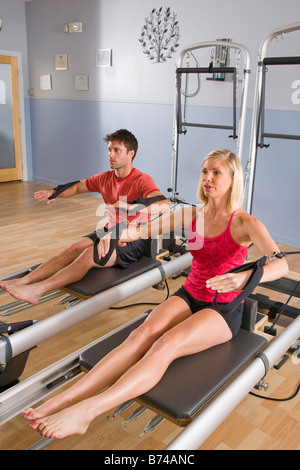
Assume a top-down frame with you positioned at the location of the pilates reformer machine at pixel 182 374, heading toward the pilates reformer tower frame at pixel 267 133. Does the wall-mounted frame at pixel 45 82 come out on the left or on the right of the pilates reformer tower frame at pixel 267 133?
left

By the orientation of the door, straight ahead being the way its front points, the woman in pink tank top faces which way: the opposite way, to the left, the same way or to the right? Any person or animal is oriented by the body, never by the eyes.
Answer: to the right

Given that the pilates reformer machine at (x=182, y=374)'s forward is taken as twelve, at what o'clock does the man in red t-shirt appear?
The man in red t-shirt is roughly at 4 o'clock from the pilates reformer machine.

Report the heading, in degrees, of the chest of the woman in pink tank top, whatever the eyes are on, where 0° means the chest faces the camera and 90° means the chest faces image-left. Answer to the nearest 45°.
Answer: approximately 45°

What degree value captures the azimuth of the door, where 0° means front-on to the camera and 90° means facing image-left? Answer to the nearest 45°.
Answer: approximately 315°

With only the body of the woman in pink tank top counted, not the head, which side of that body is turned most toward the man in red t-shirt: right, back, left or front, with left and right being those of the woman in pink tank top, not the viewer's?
right

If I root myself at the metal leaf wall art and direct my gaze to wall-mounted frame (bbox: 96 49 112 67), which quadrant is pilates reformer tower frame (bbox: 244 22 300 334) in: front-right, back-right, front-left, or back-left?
back-left

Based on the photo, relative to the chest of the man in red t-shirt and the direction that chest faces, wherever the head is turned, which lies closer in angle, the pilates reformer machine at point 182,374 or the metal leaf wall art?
the pilates reformer machine

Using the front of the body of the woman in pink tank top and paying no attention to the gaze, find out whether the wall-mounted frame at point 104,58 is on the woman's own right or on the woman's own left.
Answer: on the woman's own right
